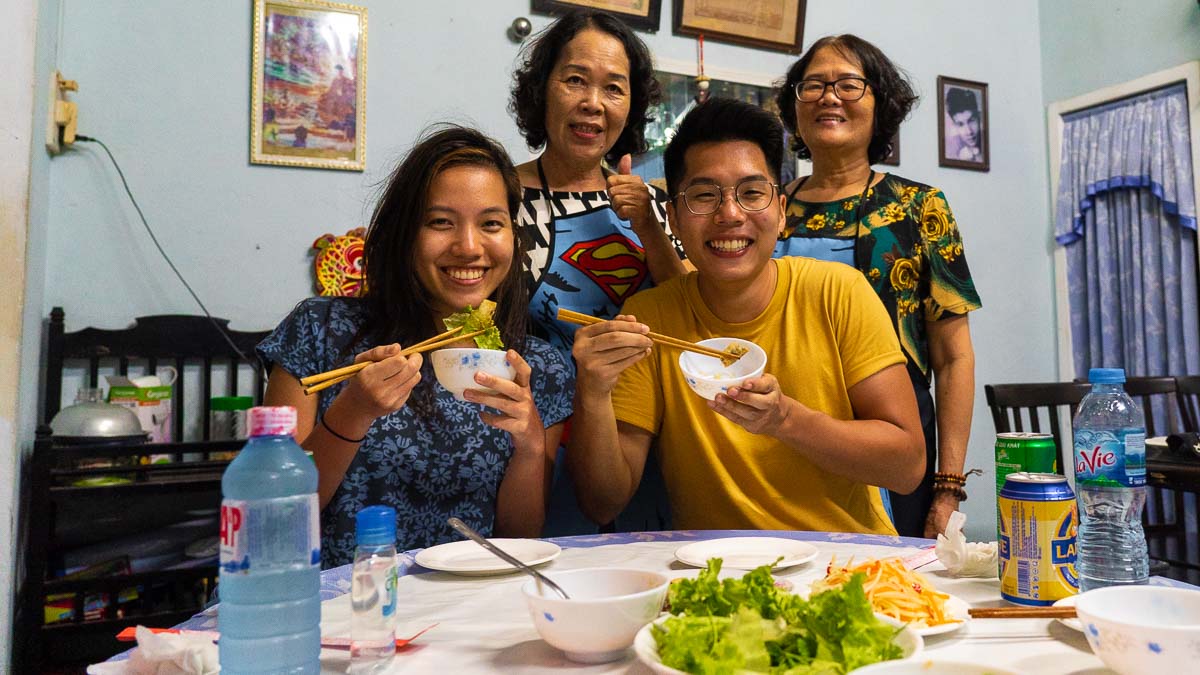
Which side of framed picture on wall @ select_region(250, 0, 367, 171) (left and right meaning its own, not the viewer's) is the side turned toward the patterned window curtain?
left

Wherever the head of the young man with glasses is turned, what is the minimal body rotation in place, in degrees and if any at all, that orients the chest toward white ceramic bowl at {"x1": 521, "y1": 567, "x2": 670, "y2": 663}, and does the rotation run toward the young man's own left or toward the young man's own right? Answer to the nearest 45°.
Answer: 0° — they already face it

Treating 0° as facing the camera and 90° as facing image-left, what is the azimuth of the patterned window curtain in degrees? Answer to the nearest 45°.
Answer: approximately 45°

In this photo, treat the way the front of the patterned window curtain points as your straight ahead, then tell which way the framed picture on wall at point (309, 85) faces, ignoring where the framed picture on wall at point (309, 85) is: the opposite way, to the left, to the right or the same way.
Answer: to the left

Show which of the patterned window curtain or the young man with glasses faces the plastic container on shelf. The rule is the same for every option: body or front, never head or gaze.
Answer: the patterned window curtain

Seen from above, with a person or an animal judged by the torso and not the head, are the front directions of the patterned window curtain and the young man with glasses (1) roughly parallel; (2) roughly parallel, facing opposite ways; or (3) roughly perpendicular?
roughly perpendicular

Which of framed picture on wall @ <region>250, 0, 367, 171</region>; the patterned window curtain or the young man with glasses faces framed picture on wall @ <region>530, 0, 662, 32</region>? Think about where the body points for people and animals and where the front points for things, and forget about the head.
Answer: the patterned window curtain

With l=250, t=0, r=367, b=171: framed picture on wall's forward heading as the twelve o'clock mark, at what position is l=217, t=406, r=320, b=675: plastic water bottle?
The plastic water bottle is roughly at 12 o'clock from the framed picture on wall.

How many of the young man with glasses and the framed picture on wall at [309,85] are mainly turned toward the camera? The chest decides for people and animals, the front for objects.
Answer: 2
